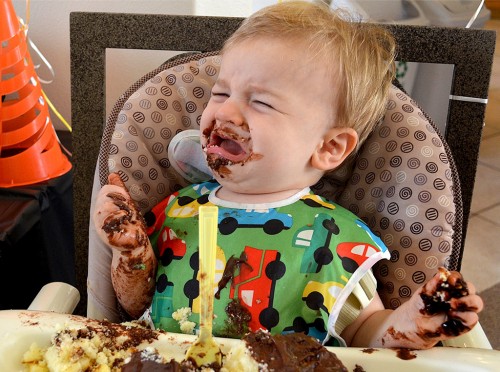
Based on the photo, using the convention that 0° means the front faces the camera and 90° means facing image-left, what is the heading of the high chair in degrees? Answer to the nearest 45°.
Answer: approximately 0°

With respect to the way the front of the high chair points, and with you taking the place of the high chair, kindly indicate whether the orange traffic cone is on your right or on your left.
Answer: on your right

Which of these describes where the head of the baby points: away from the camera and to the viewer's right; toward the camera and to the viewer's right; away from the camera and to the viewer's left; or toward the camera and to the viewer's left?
toward the camera and to the viewer's left
